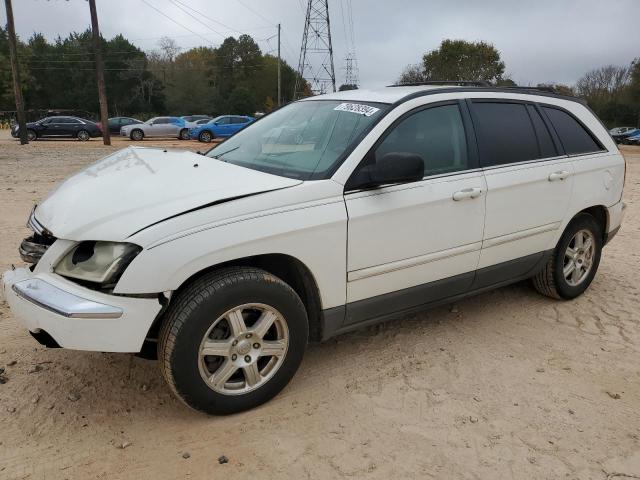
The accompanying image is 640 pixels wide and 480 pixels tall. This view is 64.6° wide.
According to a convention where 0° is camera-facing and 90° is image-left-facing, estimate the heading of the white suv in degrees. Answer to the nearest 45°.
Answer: approximately 45°

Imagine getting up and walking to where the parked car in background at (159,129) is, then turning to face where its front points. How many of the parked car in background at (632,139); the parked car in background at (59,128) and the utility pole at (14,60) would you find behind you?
1

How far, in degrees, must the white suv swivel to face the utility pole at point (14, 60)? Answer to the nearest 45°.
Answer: approximately 90° to its right

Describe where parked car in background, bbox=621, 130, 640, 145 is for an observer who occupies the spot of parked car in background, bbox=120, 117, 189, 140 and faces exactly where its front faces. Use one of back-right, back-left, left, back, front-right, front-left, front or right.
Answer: back

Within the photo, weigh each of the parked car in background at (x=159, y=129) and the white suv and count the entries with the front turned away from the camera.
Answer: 0

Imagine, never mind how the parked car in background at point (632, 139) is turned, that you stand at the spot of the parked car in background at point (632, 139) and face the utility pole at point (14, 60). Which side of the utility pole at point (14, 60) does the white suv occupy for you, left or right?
left

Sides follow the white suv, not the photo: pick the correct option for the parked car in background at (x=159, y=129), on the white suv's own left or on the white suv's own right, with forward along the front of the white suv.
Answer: on the white suv's own right

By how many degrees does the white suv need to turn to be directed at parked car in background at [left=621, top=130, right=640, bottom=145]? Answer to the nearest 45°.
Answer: approximately 180°

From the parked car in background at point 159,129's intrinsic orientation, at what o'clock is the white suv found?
The white suv is roughly at 9 o'clock from the parked car in background.

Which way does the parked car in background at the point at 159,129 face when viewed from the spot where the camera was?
facing to the left of the viewer

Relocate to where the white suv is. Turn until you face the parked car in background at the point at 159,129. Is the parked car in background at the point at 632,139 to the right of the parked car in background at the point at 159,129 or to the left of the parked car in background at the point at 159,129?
right

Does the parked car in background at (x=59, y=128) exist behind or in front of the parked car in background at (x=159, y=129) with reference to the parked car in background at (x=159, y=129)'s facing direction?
in front

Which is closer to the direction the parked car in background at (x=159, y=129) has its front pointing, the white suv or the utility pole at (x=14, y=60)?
the utility pole
